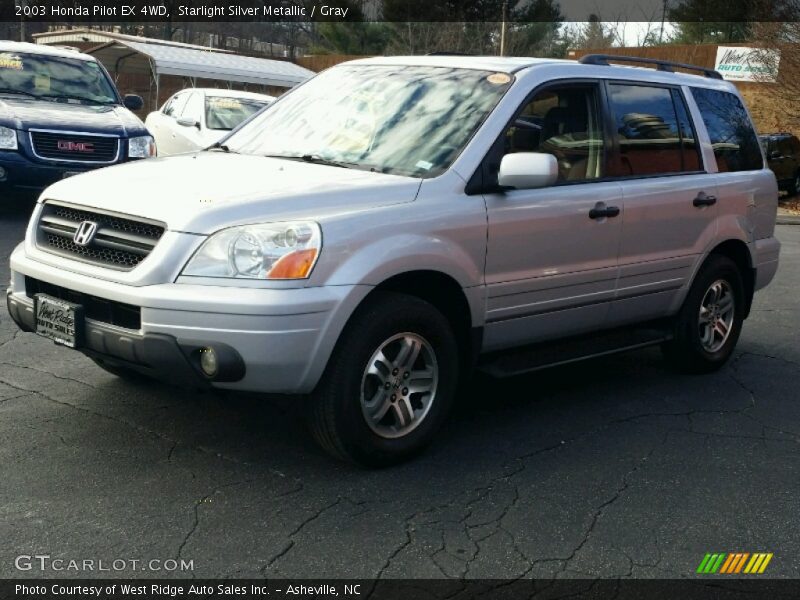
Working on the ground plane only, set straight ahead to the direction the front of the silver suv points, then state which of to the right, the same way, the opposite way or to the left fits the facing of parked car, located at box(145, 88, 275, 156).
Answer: to the left

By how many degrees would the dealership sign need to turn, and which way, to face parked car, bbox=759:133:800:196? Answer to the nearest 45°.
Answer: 0° — it already faces it

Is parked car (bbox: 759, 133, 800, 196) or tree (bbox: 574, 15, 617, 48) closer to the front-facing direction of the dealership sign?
the parked car

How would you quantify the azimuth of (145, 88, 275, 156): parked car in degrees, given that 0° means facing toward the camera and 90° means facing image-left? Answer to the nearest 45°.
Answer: approximately 315°

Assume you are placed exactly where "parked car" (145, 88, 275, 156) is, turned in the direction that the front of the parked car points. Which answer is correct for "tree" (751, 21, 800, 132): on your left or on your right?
on your left

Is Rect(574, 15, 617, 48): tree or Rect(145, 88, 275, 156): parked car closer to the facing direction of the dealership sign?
the parked car

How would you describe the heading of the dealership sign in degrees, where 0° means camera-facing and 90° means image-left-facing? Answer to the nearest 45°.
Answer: approximately 0°

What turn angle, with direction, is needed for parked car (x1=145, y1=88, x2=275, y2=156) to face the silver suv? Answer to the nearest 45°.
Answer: approximately 45° to its right

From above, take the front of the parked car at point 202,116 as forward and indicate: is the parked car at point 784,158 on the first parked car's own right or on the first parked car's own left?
on the first parked car's own left
